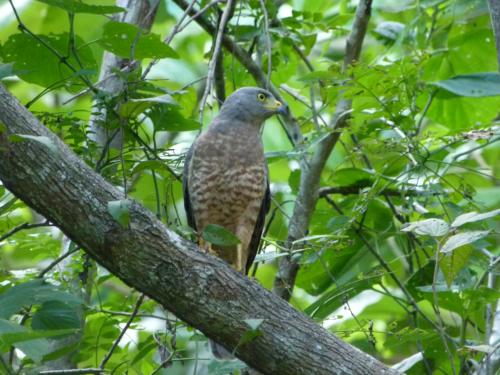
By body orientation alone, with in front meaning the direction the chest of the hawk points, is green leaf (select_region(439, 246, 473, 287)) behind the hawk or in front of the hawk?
behind

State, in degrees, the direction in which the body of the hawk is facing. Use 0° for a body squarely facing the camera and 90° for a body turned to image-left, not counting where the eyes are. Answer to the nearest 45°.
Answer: approximately 0°

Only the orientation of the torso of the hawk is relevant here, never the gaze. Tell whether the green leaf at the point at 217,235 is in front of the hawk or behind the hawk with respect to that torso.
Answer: in front

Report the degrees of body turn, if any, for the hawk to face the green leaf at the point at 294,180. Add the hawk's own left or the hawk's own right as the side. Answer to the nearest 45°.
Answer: approximately 135° to the hawk's own left

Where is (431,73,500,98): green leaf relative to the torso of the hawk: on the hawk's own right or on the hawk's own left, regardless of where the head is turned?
on the hawk's own left
